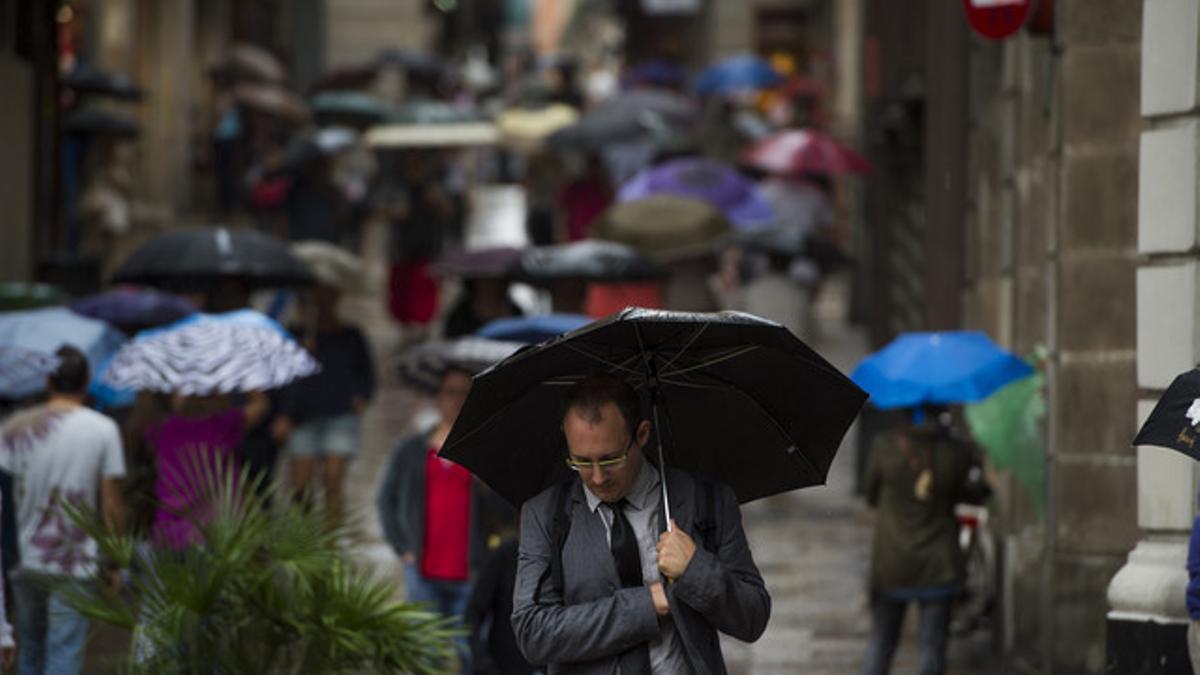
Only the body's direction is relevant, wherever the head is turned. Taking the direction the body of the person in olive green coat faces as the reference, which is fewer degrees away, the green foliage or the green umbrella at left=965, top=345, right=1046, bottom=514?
the green umbrella

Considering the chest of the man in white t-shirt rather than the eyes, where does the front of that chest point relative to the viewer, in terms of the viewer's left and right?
facing away from the viewer

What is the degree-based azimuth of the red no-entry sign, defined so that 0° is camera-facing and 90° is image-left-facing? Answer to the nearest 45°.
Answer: approximately 0°

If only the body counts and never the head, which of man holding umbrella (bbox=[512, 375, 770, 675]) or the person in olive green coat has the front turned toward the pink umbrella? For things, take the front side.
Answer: the person in olive green coat

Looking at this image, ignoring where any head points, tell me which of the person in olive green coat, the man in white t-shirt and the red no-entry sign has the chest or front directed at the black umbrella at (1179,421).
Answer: the red no-entry sign

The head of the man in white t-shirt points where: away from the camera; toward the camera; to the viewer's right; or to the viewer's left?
away from the camera

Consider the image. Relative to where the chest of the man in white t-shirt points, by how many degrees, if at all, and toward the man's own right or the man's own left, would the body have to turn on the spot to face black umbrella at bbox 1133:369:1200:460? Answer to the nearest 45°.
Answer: approximately 135° to the man's own right

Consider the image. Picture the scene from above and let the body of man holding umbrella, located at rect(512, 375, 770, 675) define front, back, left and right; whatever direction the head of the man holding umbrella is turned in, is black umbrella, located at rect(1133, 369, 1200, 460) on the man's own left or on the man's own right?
on the man's own left

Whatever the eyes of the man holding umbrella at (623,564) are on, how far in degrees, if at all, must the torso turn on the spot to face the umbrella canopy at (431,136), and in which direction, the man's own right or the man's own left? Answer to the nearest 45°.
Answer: approximately 180°

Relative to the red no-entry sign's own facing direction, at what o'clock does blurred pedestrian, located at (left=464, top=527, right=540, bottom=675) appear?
The blurred pedestrian is roughly at 1 o'clock from the red no-entry sign.
